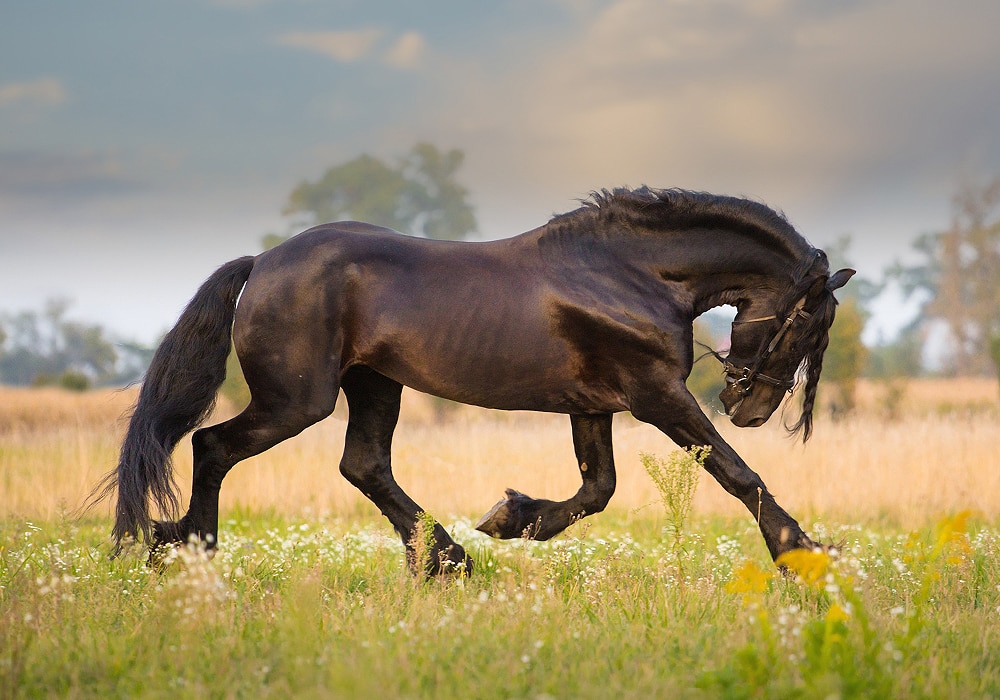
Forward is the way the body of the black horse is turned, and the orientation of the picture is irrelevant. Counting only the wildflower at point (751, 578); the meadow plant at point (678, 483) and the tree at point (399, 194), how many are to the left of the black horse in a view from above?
1

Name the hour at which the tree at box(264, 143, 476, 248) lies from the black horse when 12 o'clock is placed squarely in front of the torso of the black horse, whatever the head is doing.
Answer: The tree is roughly at 9 o'clock from the black horse.

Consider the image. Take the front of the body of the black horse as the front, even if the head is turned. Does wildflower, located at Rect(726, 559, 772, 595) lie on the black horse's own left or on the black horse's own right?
on the black horse's own right

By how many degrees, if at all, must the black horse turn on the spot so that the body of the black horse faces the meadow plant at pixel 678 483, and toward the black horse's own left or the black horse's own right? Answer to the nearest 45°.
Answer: approximately 45° to the black horse's own right

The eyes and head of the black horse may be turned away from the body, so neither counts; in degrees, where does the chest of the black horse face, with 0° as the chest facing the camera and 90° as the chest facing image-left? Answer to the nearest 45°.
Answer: approximately 270°
